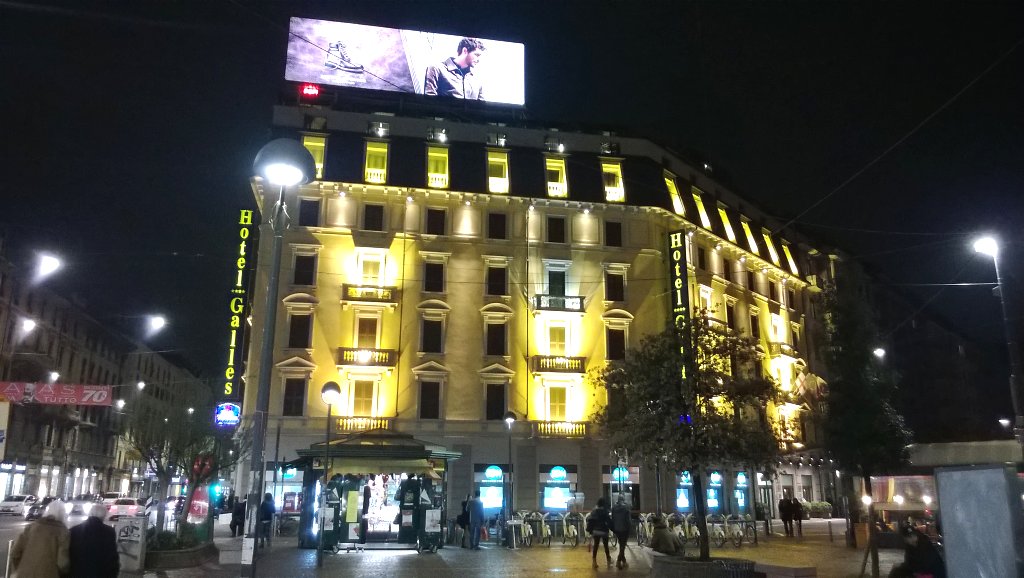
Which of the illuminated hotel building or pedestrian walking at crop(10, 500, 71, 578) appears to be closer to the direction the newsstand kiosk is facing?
the pedestrian walking

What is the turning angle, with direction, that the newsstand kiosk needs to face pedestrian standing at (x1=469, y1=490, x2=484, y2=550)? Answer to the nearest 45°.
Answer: approximately 135° to its left

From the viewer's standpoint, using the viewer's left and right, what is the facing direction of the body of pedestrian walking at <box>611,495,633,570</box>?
facing away from the viewer

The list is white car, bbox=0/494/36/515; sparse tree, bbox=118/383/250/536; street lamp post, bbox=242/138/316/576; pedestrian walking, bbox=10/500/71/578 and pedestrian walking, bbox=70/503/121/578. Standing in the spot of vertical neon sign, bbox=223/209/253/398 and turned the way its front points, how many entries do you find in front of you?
4

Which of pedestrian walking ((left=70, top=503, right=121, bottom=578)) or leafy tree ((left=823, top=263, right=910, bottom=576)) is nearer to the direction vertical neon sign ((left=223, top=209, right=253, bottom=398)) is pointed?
the pedestrian walking

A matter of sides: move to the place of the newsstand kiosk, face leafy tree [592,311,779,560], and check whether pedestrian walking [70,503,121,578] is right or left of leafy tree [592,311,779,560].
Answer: right

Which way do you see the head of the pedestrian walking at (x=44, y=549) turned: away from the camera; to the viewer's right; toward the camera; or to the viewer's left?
away from the camera
